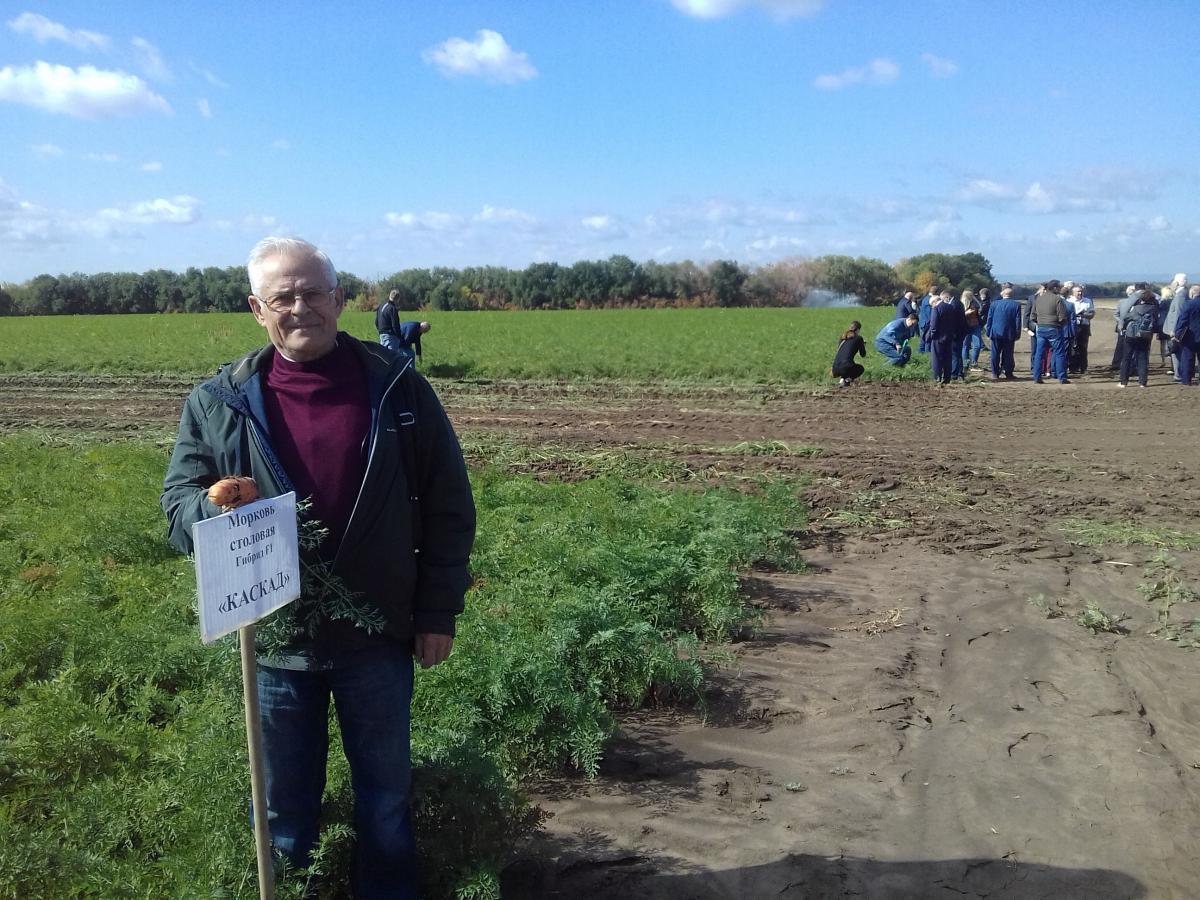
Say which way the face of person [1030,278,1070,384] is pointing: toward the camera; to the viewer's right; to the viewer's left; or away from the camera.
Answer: away from the camera

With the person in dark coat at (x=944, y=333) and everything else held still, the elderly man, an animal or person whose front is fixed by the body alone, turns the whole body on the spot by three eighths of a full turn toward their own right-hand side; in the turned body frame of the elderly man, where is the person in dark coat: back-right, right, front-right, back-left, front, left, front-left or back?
right

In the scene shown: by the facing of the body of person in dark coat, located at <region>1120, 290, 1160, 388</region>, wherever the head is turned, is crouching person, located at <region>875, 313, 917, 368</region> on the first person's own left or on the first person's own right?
on the first person's own left

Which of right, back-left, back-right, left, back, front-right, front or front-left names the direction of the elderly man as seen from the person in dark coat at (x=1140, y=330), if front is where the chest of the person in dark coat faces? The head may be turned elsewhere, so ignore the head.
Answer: back
